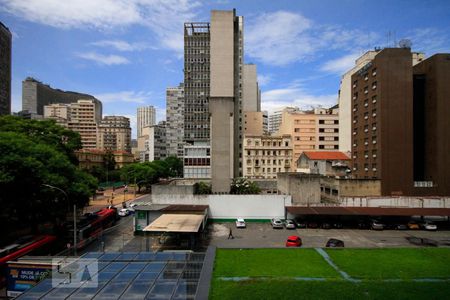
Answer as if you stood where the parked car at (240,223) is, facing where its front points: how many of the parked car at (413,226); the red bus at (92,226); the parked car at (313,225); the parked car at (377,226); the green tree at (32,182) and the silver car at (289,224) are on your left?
4

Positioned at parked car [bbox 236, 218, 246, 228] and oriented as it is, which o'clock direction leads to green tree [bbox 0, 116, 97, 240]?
The green tree is roughly at 2 o'clock from the parked car.

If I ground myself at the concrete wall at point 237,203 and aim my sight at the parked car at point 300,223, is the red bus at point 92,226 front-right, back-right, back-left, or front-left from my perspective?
back-right

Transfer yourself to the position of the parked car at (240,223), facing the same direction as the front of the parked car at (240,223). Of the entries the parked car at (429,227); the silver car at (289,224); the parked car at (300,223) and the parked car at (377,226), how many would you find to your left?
4

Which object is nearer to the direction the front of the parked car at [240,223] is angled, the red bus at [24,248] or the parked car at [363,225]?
the red bus

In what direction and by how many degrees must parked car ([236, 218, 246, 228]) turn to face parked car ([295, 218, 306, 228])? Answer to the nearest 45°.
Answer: approximately 90° to its left

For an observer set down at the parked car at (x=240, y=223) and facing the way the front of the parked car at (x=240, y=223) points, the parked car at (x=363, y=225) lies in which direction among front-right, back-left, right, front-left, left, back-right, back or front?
left

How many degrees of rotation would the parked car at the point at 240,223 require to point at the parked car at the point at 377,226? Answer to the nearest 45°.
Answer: approximately 90° to its left

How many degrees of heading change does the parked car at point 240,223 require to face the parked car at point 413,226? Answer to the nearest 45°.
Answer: approximately 90° to its left

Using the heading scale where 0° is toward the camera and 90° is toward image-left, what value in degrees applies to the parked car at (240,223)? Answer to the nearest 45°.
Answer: approximately 0°

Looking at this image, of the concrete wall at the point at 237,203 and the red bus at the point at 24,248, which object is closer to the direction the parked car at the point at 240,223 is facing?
the red bus

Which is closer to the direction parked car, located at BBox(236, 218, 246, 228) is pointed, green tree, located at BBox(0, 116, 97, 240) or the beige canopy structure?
the beige canopy structure

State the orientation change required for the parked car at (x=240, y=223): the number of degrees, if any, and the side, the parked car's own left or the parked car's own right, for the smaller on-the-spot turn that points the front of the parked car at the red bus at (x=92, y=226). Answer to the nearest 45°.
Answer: approximately 90° to the parked car's own right
